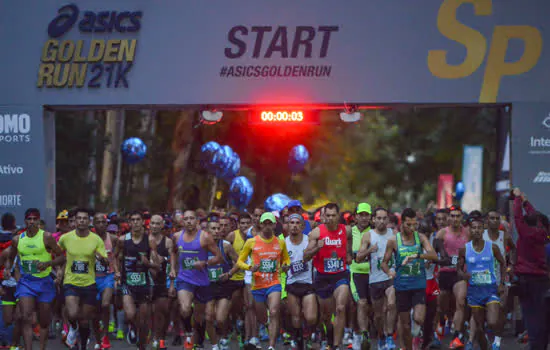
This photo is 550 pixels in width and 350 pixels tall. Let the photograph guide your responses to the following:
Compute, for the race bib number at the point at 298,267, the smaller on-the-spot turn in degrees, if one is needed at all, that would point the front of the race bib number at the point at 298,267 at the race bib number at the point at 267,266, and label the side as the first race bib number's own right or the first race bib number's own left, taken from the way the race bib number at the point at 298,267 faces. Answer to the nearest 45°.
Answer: approximately 90° to the first race bib number's own right

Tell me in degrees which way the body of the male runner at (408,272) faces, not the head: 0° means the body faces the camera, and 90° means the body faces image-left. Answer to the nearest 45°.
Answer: approximately 0°

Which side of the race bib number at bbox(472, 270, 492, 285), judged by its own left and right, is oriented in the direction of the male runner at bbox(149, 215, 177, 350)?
right

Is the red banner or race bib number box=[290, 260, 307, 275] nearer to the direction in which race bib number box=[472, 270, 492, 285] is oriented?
the race bib number

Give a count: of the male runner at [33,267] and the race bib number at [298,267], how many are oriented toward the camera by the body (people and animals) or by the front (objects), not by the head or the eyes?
2
